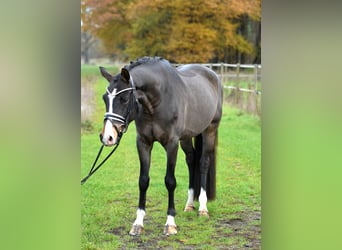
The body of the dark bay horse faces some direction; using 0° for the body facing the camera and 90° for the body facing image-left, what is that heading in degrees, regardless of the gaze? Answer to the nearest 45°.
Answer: approximately 45°

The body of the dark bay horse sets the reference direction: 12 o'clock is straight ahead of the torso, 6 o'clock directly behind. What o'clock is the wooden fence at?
The wooden fence is roughly at 5 o'clock from the dark bay horse.
